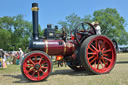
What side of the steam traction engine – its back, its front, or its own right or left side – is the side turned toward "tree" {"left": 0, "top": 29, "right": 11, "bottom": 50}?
right

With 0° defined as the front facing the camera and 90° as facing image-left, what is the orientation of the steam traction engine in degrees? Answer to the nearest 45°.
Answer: approximately 45°

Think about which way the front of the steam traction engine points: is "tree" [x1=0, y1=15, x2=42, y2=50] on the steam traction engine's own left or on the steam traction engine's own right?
on the steam traction engine's own right

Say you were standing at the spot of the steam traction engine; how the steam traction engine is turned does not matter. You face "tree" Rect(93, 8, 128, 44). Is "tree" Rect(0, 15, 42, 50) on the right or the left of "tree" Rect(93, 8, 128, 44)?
left

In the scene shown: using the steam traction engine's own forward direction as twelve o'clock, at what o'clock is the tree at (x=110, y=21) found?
The tree is roughly at 5 o'clock from the steam traction engine.
